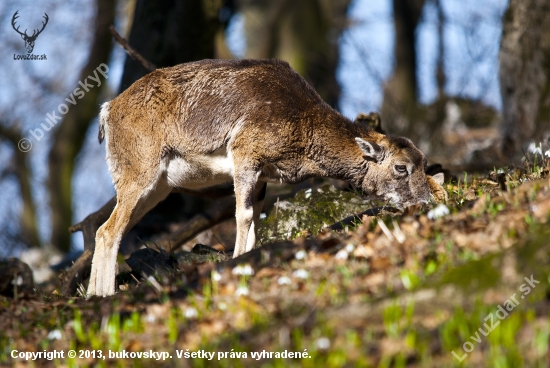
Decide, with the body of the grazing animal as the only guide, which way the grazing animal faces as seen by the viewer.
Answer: to the viewer's right

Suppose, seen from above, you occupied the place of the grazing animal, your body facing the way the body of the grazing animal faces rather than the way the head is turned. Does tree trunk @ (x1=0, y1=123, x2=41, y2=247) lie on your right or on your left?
on your left

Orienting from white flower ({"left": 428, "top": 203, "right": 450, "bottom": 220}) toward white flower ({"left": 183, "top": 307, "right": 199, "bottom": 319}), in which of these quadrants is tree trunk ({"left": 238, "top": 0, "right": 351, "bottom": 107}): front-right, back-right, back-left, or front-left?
back-right

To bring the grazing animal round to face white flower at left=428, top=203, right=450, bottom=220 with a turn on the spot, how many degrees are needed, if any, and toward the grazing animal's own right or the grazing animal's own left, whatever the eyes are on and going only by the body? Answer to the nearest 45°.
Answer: approximately 45° to the grazing animal's own right
